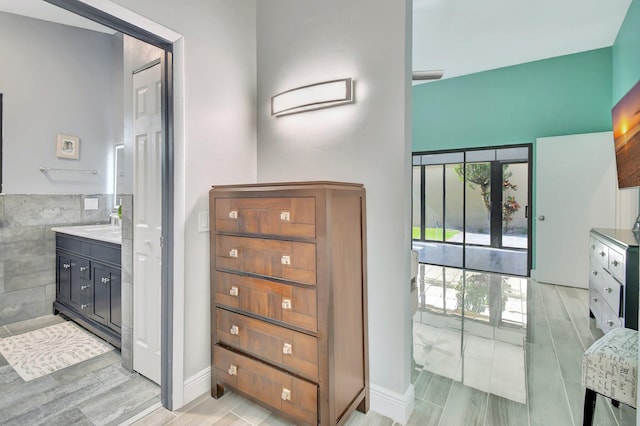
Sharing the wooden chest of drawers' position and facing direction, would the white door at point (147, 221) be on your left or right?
on your right

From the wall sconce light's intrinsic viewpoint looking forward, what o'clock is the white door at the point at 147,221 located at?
The white door is roughly at 2 o'clock from the wall sconce light.

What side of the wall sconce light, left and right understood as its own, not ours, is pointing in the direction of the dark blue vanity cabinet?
right
